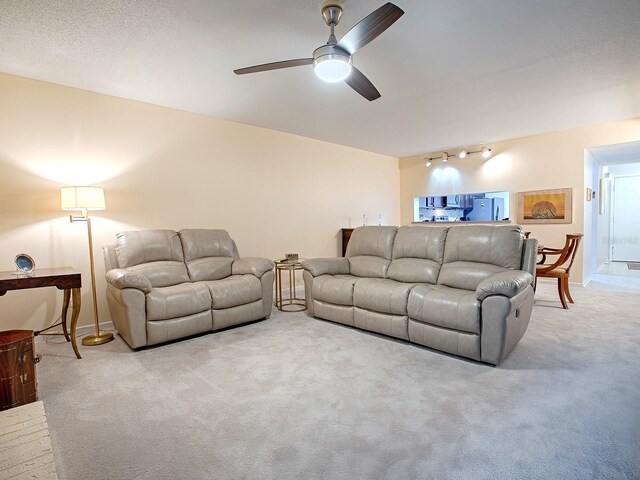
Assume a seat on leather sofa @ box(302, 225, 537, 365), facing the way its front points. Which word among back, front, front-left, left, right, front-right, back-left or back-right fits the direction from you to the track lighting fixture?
back-right

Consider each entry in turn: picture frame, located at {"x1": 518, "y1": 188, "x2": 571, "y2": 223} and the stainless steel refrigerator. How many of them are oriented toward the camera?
2

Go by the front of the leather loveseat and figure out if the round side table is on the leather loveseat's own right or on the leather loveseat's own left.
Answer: on the leather loveseat's own left

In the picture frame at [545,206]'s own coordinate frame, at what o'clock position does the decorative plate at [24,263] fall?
The decorative plate is roughly at 1 o'clock from the picture frame.

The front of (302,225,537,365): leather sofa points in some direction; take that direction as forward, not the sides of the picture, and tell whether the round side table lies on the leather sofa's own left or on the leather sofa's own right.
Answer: on the leather sofa's own right

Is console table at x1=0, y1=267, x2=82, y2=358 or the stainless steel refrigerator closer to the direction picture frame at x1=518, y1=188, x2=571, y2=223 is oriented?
the console table
